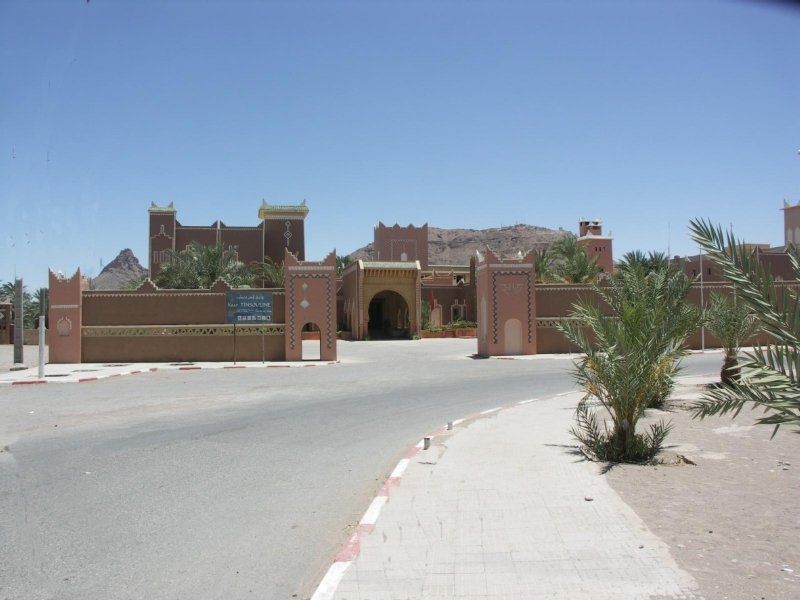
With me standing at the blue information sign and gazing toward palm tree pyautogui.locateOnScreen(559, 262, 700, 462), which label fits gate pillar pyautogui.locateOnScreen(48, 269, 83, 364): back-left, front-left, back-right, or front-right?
back-right

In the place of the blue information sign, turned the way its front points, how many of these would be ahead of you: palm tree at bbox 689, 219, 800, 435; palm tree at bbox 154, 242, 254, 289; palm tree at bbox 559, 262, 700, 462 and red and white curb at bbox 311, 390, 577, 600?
3

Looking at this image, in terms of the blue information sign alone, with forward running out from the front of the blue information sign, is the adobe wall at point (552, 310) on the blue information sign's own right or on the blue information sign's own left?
on the blue information sign's own left

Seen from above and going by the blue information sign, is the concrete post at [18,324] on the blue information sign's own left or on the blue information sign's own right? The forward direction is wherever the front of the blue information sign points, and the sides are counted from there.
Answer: on the blue information sign's own right

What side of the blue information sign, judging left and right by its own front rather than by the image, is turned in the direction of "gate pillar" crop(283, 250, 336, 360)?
left

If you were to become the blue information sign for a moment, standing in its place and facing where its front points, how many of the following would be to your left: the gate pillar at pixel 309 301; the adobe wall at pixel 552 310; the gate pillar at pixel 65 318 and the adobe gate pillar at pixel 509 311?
3

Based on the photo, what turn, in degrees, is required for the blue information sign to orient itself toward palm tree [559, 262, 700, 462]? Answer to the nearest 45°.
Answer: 0° — it already faces it

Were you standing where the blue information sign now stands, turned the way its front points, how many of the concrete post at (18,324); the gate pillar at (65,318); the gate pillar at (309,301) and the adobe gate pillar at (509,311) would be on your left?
2

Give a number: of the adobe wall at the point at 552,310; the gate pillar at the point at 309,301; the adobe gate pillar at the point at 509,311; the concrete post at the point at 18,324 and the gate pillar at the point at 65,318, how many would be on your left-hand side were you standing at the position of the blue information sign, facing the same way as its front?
3

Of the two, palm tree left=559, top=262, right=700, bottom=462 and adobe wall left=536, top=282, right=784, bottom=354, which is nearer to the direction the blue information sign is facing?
the palm tree

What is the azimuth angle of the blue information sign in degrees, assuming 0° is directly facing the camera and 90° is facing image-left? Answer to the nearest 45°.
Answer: approximately 0°

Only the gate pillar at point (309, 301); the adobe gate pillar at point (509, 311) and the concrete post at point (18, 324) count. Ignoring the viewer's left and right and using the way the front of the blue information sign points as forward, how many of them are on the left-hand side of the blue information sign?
2

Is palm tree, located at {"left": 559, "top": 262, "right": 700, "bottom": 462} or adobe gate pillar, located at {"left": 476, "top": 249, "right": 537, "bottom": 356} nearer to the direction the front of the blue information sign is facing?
the palm tree

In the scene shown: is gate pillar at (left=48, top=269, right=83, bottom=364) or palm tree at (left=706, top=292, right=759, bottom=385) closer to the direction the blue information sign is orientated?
the palm tree
